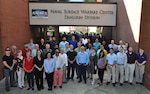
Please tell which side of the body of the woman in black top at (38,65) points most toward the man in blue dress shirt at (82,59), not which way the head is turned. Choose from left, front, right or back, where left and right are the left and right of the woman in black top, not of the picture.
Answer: left

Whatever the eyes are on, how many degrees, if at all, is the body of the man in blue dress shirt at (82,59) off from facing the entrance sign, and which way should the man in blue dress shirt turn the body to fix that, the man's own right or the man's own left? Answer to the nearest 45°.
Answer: approximately 180°

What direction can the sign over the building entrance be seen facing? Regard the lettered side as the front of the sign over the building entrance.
toward the camera

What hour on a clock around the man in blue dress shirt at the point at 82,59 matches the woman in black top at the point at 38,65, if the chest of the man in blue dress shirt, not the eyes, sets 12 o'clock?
The woman in black top is roughly at 2 o'clock from the man in blue dress shirt.

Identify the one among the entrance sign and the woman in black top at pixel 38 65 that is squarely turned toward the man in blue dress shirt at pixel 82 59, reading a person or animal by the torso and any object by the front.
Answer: the entrance sign

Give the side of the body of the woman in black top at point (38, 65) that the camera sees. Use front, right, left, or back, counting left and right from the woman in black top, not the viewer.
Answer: front

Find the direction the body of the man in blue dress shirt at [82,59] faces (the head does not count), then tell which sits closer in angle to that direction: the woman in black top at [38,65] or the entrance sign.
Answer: the woman in black top

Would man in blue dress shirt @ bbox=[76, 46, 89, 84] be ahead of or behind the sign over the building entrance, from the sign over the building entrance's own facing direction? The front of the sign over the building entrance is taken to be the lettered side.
ahead

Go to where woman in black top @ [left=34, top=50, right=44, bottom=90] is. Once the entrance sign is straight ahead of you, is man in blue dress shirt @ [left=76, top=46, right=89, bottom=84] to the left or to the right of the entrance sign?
right

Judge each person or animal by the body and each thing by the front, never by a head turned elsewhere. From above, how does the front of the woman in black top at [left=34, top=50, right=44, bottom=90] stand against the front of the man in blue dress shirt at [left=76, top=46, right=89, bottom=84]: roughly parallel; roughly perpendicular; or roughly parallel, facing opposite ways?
roughly parallel

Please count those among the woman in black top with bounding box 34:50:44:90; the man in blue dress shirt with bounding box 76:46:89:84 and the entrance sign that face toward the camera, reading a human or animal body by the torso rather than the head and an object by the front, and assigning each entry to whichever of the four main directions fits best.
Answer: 3

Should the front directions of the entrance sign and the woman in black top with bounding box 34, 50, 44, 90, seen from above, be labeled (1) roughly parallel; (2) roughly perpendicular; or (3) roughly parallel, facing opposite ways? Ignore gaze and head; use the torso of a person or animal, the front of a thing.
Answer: roughly parallel

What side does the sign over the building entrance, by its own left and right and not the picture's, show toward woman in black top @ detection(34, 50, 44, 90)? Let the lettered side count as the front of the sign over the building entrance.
front
